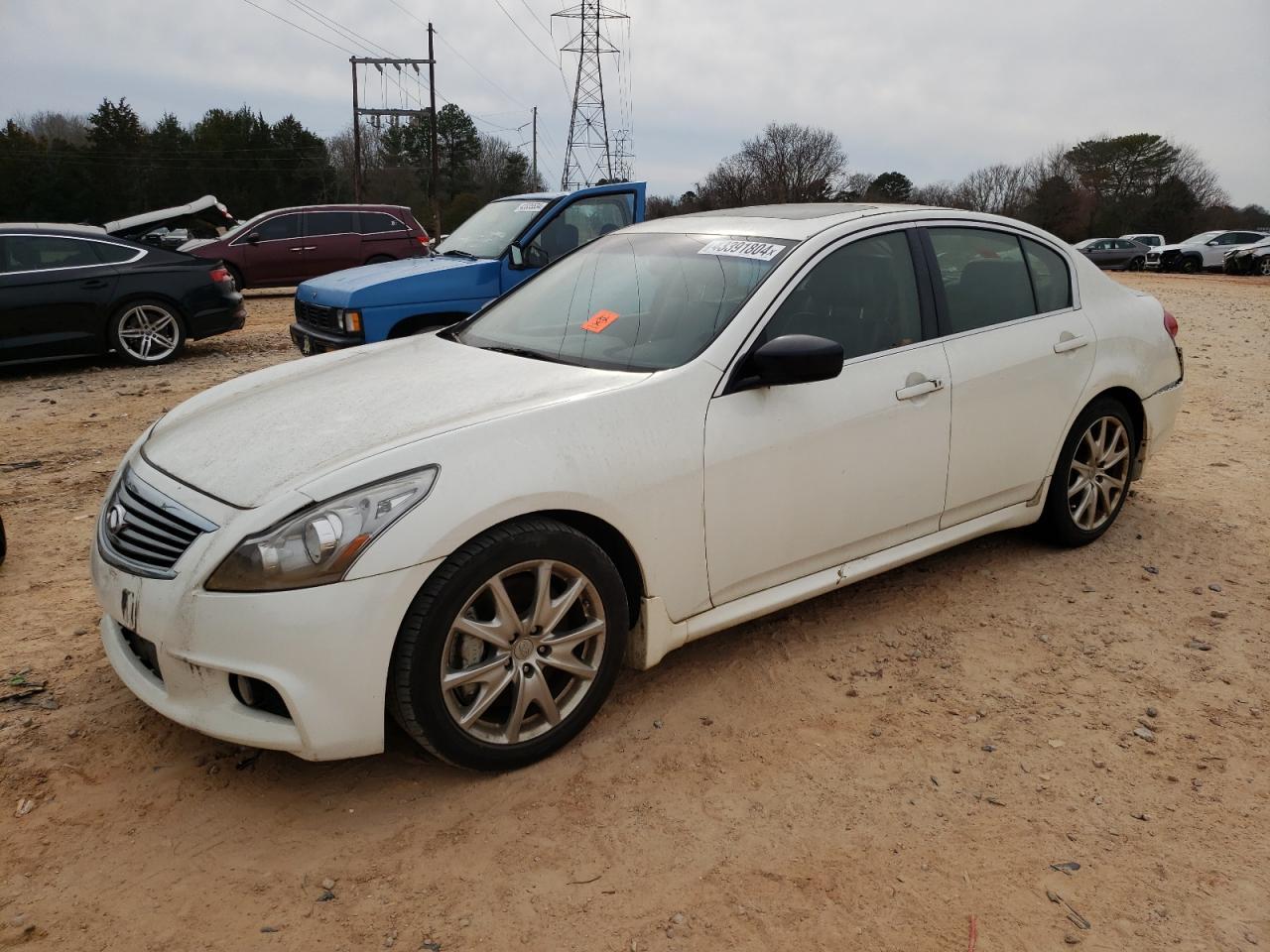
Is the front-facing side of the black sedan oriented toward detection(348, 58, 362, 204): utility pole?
no

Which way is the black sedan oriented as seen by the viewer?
to the viewer's left

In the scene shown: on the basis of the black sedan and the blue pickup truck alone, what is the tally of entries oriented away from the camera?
0

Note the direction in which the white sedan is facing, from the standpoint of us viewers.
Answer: facing the viewer and to the left of the viewer

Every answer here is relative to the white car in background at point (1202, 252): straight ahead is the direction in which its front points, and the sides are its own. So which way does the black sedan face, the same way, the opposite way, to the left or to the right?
the same way

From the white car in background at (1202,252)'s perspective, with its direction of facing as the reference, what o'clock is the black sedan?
The black sedan is roughly at 11 o'clock from the white car in background.

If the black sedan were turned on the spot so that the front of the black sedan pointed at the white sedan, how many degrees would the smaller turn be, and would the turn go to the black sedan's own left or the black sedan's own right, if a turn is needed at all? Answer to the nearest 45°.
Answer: approximately 90° to the black sedan's own left

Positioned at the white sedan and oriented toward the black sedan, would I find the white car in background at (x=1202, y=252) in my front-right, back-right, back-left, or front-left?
front-right

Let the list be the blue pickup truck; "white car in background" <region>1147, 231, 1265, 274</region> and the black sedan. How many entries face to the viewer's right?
0

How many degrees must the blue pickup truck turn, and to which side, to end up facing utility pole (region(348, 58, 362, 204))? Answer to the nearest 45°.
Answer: approximately 135° to its right

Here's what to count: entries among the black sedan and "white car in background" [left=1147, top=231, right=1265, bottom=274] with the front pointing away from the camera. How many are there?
0

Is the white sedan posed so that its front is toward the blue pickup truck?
no

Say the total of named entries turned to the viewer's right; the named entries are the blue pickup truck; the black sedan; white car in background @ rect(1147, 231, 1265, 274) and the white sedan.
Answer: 0

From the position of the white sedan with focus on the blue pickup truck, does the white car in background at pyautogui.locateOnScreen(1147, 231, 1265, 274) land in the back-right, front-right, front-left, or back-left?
front-right

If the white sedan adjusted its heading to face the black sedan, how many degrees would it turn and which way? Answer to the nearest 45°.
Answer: approximately 90° to its right

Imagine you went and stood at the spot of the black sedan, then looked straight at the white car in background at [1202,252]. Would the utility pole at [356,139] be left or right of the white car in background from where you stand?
left

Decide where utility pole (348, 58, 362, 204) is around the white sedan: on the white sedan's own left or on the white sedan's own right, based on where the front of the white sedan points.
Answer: on the white sedan's own right
